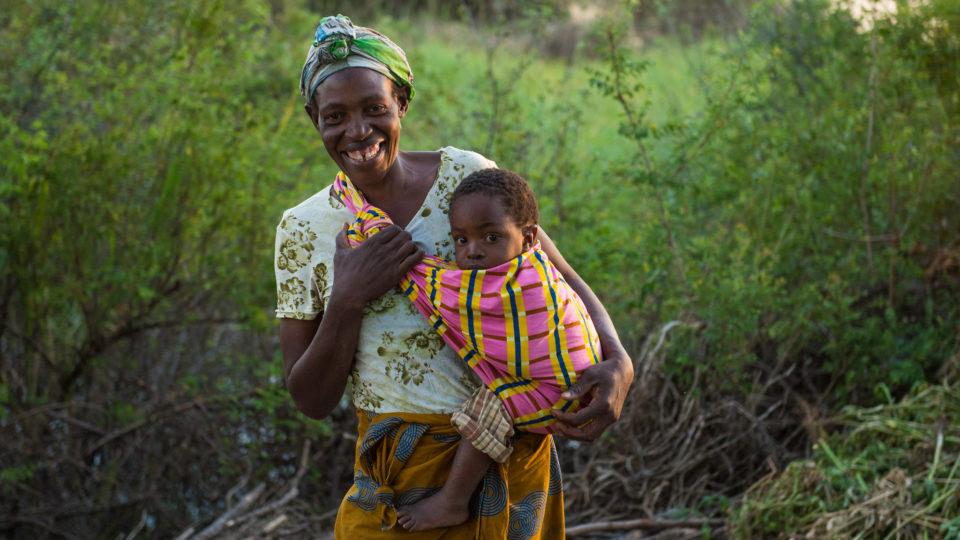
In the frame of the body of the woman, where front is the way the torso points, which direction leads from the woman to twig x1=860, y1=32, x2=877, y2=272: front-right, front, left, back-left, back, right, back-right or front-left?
back-left

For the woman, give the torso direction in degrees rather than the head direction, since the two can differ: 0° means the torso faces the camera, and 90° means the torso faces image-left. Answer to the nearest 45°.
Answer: approximately 0°

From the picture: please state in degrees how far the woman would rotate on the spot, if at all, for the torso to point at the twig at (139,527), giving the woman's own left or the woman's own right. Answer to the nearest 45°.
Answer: approximately 135° to the woman's own right
